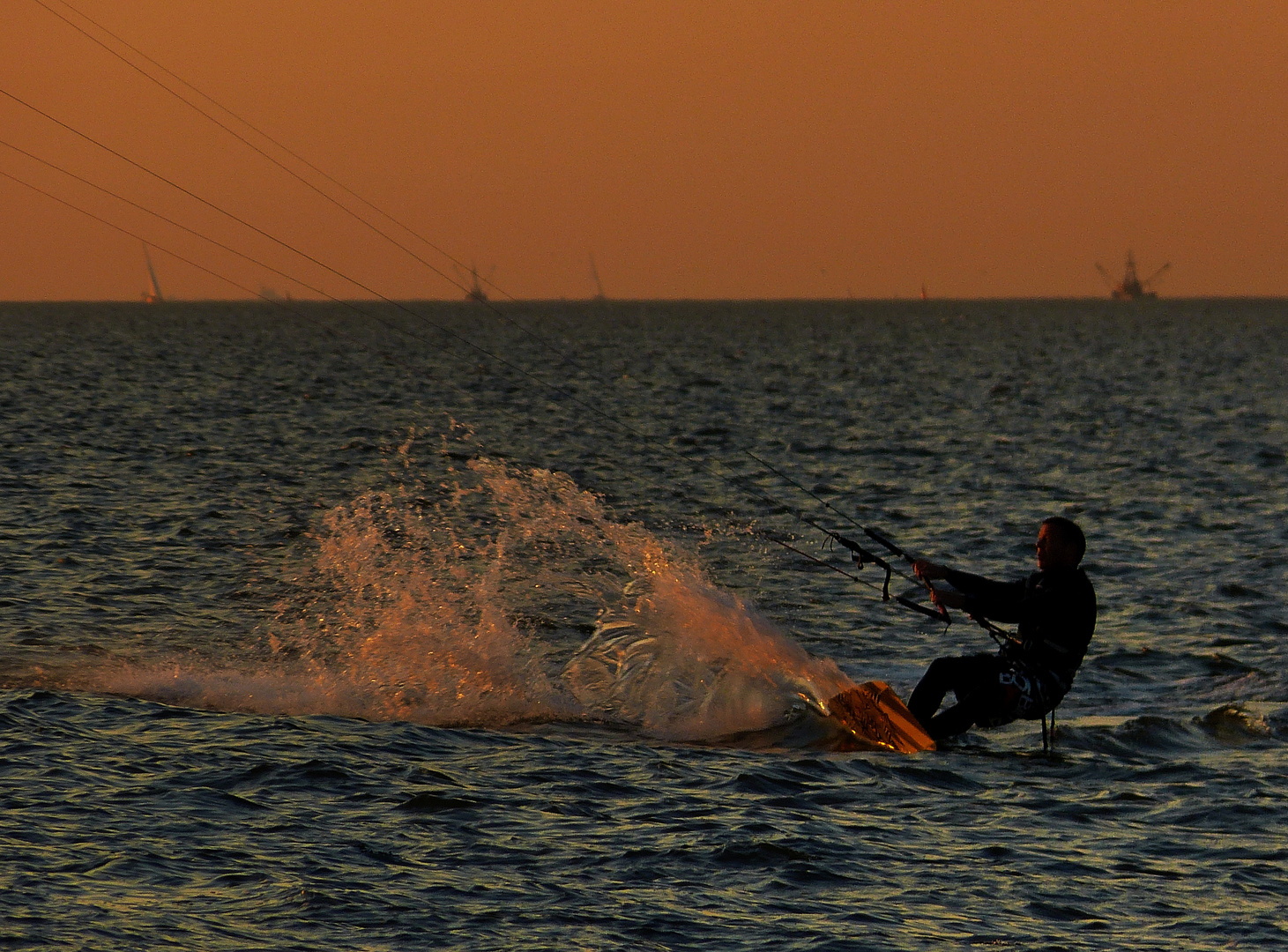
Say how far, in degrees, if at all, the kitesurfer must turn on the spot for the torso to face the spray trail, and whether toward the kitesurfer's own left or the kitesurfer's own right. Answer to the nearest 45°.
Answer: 0° — they already face it

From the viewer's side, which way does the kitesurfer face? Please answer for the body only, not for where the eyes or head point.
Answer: to the viewer's left
